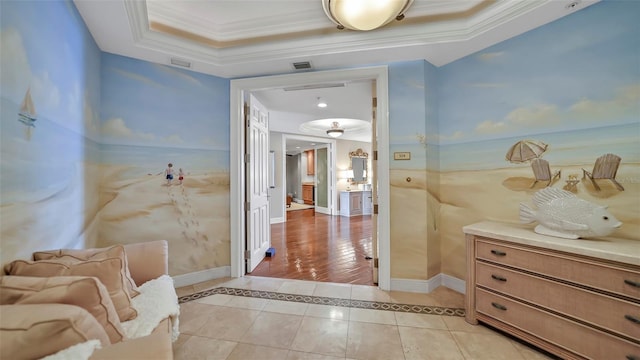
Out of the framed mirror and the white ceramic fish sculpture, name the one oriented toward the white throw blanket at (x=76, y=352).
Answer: the framed mirror

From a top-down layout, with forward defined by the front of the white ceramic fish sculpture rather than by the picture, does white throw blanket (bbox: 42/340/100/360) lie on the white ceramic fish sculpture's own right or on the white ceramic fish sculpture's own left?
on the white ceramic fish sculpture's own right

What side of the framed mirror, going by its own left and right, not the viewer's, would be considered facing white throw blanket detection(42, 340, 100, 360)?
front

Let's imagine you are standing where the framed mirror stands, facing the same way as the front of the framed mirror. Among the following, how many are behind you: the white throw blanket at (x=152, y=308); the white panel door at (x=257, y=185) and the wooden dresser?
0

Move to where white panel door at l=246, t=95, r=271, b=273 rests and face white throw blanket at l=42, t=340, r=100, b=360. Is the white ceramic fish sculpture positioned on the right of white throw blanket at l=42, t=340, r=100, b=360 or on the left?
left

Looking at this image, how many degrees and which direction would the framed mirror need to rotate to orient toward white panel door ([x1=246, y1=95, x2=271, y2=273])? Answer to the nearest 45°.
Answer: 0° — it already faces it

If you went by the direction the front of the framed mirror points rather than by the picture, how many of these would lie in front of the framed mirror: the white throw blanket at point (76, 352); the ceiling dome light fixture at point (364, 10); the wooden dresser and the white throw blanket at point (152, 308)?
4

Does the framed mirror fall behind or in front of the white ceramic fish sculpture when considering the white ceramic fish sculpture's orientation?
behind

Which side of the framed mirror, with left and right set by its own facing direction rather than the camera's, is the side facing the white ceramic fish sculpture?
front

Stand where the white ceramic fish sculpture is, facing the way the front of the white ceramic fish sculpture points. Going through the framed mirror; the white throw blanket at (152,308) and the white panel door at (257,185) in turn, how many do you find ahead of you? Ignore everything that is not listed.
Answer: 0

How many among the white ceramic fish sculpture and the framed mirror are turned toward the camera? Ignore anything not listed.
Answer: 1

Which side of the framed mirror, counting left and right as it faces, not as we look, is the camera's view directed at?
front

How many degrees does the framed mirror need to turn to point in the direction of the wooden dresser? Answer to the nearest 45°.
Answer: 0° — it already faces it
